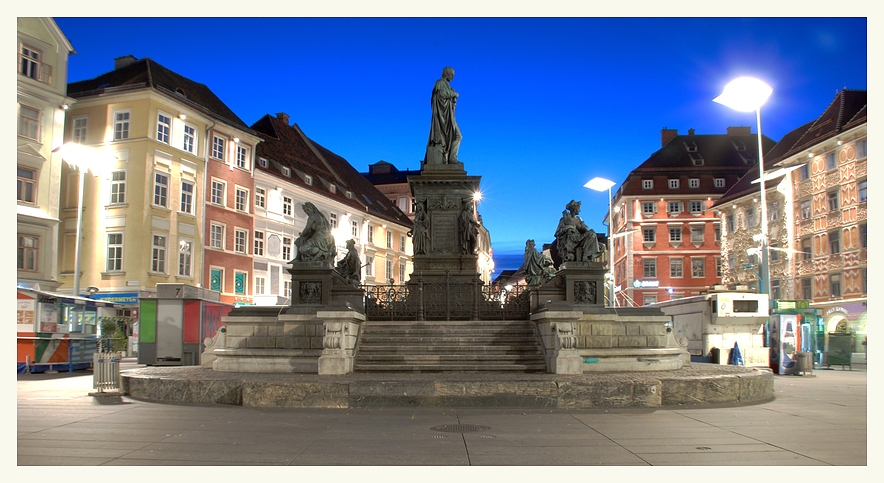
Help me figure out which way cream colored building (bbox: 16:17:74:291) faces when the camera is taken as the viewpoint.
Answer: facing the viewer and to the right of the viewer

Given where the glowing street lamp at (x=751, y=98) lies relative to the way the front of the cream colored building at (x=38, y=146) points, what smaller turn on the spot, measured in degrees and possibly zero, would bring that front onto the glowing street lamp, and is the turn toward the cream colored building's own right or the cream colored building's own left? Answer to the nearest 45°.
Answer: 0° — it already faces it

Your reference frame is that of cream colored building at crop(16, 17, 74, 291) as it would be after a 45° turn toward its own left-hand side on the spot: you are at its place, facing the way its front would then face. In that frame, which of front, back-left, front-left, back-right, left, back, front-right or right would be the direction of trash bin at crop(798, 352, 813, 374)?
front-right

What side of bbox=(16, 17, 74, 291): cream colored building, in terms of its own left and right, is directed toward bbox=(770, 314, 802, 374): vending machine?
front
